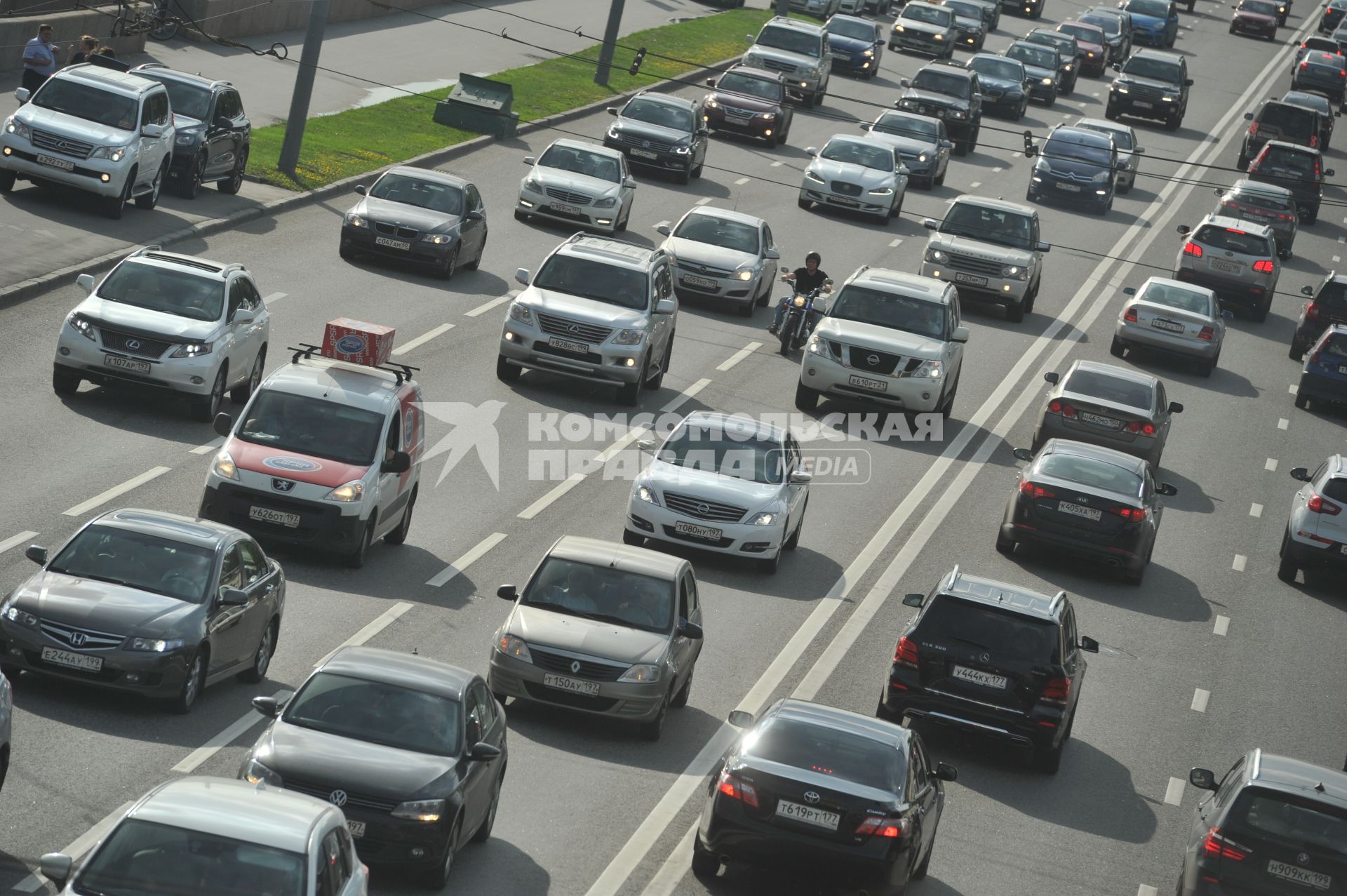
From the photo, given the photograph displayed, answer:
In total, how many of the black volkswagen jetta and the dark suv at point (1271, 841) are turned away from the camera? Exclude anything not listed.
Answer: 1

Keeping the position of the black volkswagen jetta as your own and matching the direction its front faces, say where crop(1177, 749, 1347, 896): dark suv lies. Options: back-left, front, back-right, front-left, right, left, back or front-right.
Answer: back-left

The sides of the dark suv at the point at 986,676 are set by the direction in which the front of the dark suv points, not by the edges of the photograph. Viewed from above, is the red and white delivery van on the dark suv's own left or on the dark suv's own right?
on the dark suv's own left

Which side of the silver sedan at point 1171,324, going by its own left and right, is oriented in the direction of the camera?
back

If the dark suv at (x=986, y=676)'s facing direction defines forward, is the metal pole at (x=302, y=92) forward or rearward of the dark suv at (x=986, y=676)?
forward

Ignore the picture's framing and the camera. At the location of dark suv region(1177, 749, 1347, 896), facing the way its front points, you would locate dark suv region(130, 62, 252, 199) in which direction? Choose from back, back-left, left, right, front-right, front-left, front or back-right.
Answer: front-left

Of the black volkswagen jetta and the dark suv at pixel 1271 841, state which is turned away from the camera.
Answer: the dark suv

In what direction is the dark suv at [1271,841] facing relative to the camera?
away from the camera

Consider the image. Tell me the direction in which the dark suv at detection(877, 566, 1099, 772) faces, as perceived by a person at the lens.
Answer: facing away from the viewer

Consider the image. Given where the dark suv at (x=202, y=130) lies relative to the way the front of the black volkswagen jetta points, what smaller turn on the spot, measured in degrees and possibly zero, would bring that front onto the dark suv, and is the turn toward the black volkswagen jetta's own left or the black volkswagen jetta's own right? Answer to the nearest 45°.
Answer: approximately 135° to the black volkswagen jetta's own right

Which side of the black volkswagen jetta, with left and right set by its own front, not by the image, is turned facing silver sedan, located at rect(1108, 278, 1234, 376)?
back

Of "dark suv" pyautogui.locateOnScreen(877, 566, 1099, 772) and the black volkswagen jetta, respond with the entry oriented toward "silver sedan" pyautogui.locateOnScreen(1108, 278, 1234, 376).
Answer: the dark suv

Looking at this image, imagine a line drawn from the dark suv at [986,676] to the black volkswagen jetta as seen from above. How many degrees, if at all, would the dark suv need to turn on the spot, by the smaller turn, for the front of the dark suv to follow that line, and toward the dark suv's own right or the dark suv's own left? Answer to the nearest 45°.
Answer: approximately 135° to the dark suv's own left
